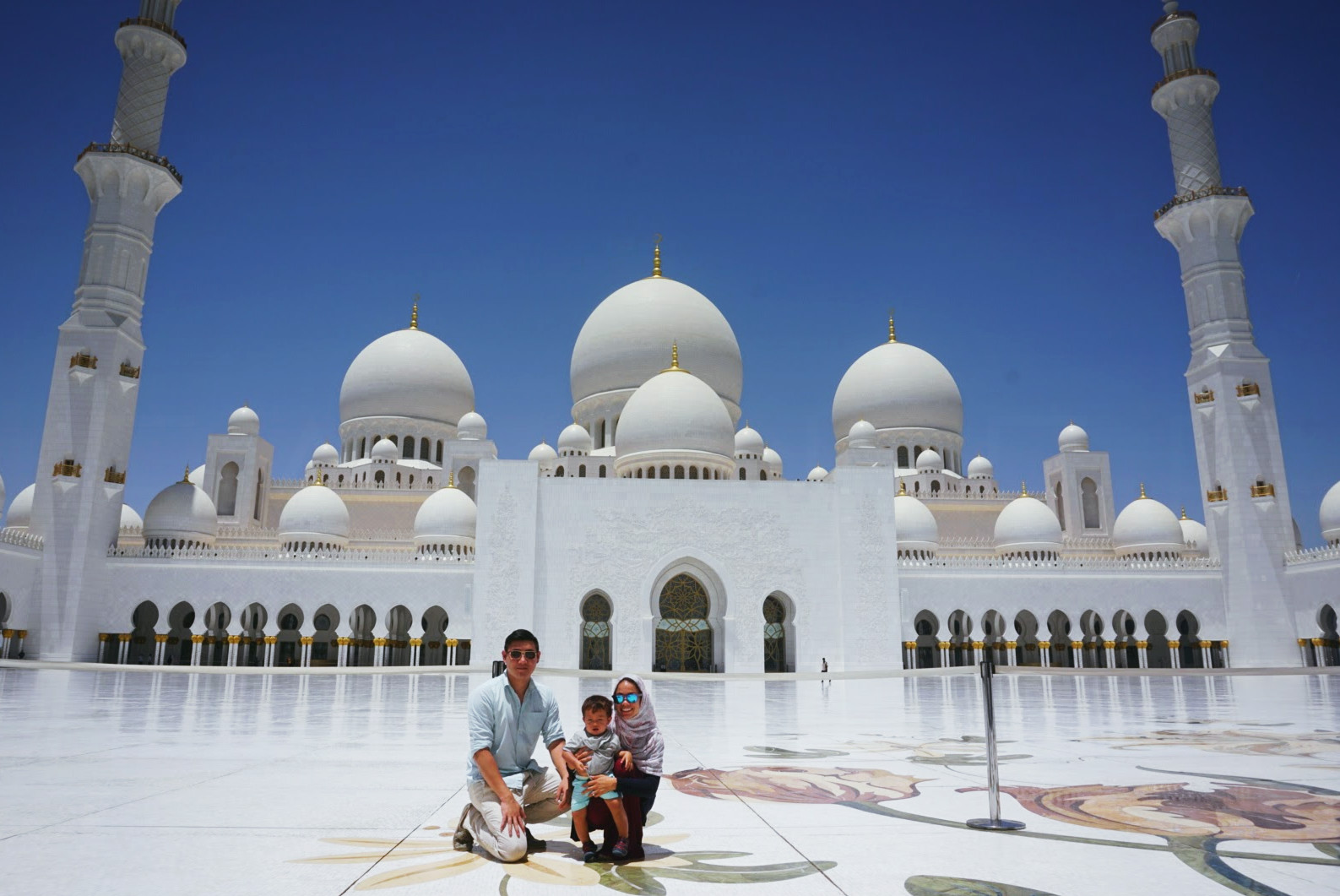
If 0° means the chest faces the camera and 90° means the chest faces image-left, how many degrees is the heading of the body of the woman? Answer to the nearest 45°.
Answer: approximately 45°

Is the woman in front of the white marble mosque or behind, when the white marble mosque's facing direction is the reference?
in front

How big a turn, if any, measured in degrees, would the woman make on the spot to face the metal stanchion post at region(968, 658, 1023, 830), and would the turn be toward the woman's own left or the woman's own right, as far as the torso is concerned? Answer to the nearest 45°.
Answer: approximately 135° to the woman's own left

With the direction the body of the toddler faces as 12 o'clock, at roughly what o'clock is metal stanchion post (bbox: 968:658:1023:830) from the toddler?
The metal stanchion post is roughly at 9 o'clock from the toddler.

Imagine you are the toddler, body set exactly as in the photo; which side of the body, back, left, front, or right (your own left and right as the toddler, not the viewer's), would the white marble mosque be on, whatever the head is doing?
back

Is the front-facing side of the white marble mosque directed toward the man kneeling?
yes

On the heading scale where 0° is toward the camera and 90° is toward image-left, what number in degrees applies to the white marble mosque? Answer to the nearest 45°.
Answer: approximately 0°

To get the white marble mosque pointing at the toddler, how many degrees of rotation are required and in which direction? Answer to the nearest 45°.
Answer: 0° — it already faces them

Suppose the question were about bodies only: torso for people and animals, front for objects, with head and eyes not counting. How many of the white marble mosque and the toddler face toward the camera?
2

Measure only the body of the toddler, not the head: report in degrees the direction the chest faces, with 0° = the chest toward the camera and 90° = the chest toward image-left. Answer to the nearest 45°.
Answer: approximately 0°
